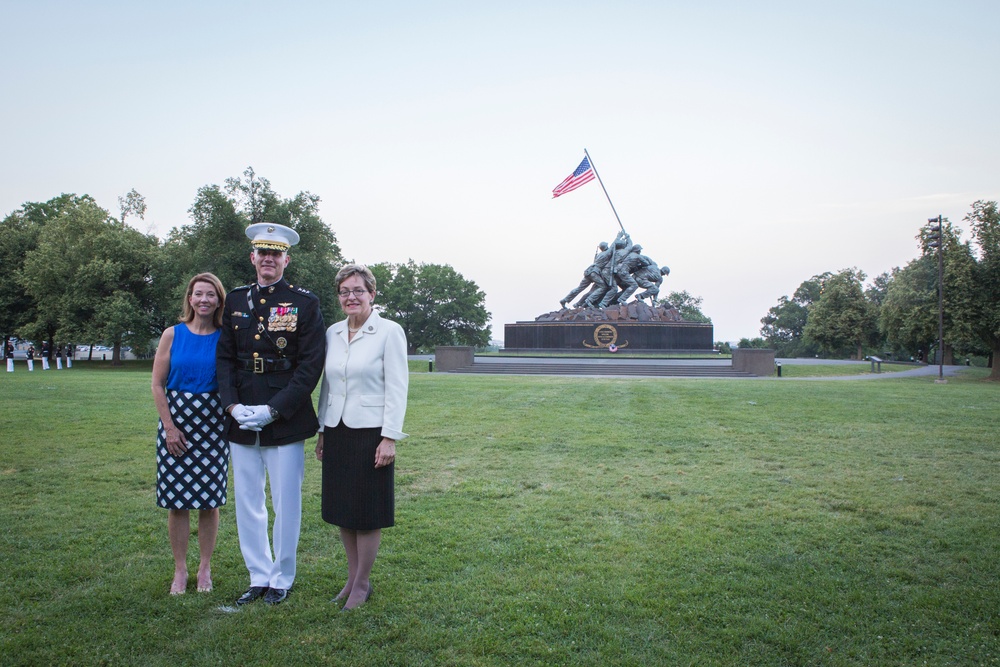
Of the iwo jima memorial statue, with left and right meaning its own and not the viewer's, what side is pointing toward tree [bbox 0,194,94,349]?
right

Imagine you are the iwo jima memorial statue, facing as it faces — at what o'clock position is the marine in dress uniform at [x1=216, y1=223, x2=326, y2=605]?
The marine in dress uniform is roughly at 12 o'clock from the iwo jima memorial statue.

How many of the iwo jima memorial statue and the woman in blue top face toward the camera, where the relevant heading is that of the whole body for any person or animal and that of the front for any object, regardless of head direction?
2

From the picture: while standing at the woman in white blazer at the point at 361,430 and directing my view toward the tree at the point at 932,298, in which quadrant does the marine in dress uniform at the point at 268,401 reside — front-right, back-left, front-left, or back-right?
back-left

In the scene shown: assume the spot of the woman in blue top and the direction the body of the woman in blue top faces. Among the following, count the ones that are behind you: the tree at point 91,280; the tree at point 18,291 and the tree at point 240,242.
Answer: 3

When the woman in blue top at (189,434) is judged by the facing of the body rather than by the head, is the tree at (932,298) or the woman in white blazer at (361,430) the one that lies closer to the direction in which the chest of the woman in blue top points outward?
the woman in white blazer

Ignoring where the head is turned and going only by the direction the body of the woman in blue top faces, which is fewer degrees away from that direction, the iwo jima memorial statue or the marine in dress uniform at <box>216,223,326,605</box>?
the marine in dress uniform

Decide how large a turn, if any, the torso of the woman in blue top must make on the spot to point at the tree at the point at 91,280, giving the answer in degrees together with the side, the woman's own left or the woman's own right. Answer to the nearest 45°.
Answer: approximately 180°

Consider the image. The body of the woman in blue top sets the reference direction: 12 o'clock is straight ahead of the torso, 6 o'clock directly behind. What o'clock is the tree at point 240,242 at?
The tree is roughly at 6 o'clock from the woman in blue top.

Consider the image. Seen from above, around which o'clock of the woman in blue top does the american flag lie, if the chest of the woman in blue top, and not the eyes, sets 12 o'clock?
The american flag is roughly at 7 o'clock from the woman in blue top.

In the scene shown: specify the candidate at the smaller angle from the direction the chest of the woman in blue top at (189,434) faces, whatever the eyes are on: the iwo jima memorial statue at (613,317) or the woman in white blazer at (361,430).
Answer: the woman in white blazer

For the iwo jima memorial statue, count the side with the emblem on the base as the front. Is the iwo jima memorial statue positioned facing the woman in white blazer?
yes
